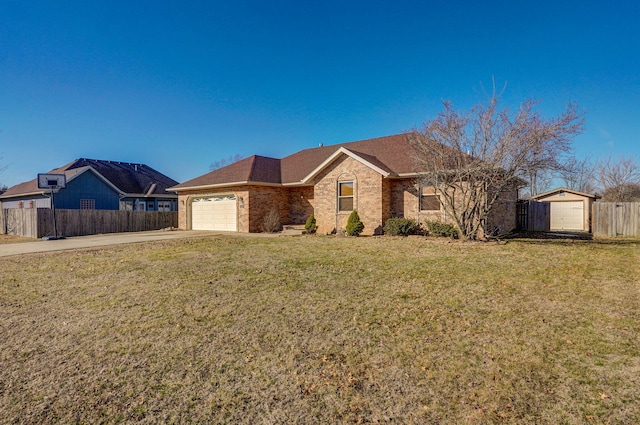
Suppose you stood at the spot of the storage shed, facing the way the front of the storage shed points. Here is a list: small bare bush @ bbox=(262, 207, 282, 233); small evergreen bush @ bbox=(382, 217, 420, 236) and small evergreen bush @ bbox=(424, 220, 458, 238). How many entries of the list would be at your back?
0

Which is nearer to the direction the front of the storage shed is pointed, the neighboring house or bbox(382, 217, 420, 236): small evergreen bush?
the small evergreen bush

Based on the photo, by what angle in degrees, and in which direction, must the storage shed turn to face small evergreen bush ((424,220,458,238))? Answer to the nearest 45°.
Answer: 0° — it already faces it

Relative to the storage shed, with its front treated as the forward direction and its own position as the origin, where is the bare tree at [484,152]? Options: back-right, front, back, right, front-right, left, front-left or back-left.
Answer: front

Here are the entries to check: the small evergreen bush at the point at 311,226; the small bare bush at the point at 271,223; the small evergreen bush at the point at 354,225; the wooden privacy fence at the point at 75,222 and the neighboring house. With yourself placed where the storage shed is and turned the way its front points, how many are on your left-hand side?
0

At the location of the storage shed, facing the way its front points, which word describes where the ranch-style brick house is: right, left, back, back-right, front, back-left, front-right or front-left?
front-right

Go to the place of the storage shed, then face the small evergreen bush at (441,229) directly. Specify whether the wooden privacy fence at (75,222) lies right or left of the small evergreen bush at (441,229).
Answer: right

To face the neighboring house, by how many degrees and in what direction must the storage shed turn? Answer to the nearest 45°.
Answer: approximately 45° to its right

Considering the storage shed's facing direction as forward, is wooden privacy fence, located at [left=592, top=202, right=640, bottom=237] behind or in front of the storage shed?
in front

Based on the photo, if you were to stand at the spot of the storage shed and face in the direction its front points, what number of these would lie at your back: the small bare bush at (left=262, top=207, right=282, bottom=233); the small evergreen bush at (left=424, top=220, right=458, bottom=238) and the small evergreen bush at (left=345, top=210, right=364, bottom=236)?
0

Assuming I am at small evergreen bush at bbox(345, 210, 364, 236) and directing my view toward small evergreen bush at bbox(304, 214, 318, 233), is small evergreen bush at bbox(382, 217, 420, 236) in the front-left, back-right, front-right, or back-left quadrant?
back-right

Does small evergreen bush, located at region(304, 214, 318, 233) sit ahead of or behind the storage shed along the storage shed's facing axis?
ahead

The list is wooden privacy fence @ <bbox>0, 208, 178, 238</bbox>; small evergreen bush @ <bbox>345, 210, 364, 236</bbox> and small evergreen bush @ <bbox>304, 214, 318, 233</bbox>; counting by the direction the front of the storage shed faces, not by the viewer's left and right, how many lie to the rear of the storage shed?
0

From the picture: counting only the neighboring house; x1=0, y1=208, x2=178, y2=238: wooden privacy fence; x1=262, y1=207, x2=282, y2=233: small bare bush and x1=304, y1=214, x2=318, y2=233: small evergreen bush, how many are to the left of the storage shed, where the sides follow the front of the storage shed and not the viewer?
0

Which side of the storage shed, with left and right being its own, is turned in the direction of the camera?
front

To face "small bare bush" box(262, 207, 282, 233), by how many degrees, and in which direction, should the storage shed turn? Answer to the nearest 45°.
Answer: approximately 45° to its right
